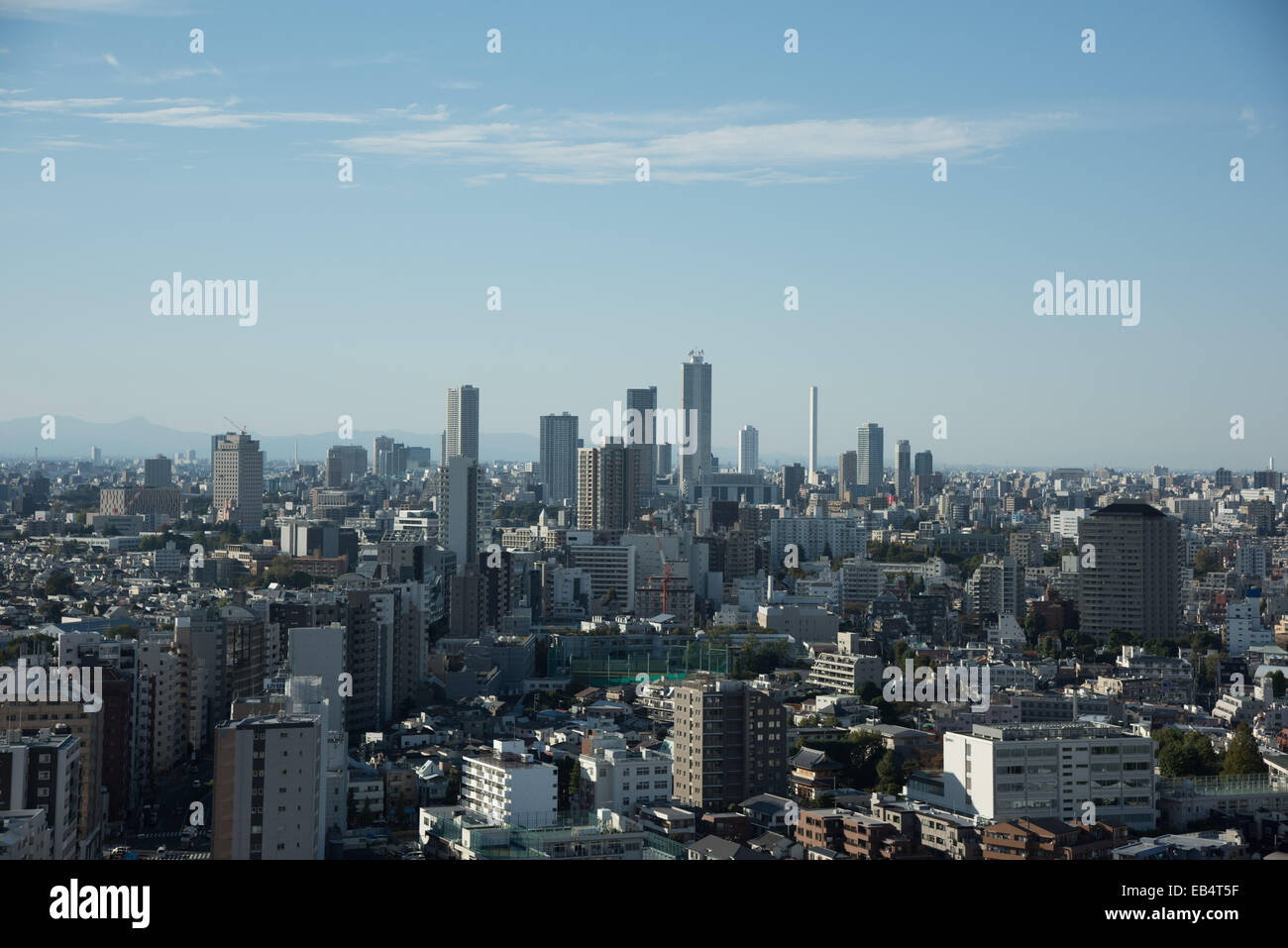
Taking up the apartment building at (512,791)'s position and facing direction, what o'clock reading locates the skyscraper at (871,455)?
The skyscraper is roughly at 5 o'clock from the apartment building.

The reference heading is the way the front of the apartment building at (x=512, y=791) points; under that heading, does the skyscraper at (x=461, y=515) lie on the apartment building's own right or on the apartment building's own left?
on the apartment building's own right

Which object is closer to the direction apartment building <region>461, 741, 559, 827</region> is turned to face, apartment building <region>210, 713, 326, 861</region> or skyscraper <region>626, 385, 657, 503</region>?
the apartment building

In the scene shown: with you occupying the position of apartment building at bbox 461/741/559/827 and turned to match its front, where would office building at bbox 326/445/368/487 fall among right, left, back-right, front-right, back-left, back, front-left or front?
back-right

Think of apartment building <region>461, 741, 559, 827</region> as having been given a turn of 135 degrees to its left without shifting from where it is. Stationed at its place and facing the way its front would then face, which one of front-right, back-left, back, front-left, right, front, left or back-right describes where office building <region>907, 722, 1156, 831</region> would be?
front

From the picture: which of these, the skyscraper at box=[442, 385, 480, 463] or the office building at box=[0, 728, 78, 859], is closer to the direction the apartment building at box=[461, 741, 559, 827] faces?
the office building

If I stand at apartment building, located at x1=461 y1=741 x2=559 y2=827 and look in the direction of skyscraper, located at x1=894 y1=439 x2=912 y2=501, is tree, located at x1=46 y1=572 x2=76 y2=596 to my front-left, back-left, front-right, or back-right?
front-left

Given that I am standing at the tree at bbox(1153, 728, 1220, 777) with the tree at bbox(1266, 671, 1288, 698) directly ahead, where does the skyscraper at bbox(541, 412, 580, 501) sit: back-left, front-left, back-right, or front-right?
front-left

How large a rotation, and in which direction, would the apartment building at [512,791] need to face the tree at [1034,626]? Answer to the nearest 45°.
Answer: approximately 180°

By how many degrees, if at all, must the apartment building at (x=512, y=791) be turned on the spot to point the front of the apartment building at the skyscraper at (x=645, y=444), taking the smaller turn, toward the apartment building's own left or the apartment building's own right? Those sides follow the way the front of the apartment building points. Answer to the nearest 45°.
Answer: approximately 135° to the apartment building's own right

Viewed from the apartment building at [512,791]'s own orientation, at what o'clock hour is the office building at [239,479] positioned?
The office building is roughly at 4 o'clock from the apartment building.

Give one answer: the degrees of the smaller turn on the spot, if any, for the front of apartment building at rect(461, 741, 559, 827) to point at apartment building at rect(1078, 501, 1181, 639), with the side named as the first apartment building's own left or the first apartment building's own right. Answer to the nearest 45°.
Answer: approximately 180°

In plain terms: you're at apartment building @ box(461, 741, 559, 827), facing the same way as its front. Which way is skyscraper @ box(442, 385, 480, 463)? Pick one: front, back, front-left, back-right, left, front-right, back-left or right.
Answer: back-right

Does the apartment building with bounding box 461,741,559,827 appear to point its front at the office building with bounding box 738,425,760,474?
no
